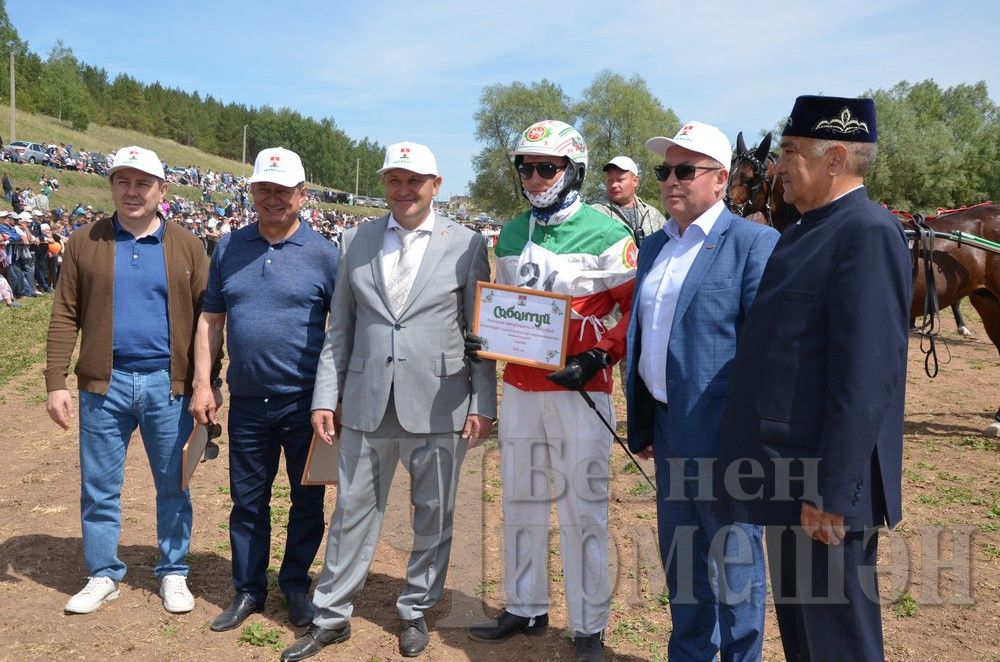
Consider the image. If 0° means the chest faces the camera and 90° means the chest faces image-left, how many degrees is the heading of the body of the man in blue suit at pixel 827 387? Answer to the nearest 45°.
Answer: approximately 90°

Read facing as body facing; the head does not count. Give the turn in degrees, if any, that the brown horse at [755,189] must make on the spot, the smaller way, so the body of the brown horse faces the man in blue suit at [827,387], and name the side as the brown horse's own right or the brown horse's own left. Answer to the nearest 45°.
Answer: approximately 45° to the brown horse's own left

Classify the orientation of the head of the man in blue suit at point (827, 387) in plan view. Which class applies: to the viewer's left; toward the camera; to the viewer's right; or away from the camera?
to the viewer's left

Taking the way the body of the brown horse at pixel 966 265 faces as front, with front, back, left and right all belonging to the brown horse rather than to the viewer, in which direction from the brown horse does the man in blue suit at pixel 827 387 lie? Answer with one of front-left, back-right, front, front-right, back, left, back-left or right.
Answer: left

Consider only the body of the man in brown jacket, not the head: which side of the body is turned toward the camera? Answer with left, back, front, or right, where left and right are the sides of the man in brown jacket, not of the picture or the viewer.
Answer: front

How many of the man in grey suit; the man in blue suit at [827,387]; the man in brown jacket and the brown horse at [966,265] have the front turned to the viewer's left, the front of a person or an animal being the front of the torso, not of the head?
2

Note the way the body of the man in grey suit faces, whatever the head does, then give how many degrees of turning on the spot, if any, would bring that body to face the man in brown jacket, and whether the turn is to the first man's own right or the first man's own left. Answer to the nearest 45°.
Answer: approximately 90° to the first man's own right

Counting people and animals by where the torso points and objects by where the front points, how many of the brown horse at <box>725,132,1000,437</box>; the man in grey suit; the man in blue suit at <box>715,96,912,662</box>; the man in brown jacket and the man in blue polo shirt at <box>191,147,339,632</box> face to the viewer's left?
2

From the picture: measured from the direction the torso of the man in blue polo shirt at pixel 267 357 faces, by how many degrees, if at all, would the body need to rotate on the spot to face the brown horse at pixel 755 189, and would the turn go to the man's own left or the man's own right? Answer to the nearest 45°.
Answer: approximately 135° to the man's own left

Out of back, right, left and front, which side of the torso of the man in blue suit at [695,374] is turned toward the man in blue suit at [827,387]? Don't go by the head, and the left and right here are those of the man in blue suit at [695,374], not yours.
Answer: left

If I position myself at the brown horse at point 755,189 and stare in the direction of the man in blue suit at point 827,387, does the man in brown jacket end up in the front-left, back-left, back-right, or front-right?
front-right

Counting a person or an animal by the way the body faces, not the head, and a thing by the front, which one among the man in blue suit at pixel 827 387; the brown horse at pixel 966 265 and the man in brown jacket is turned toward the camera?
the man in brown jacket

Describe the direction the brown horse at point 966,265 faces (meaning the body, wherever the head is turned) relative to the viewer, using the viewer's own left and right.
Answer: facing to the left of the viewer

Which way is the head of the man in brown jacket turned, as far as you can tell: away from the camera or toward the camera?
toward the camera

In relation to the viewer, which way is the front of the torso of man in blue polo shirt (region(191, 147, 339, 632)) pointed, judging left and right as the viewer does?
facing the viewer

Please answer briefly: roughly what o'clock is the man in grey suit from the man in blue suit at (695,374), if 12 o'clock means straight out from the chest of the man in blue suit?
The man in grey suit is roughly at 2 o'clock from the man in blue suit.

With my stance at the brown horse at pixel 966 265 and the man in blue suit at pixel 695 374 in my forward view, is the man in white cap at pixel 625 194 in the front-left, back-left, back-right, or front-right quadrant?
front-right
